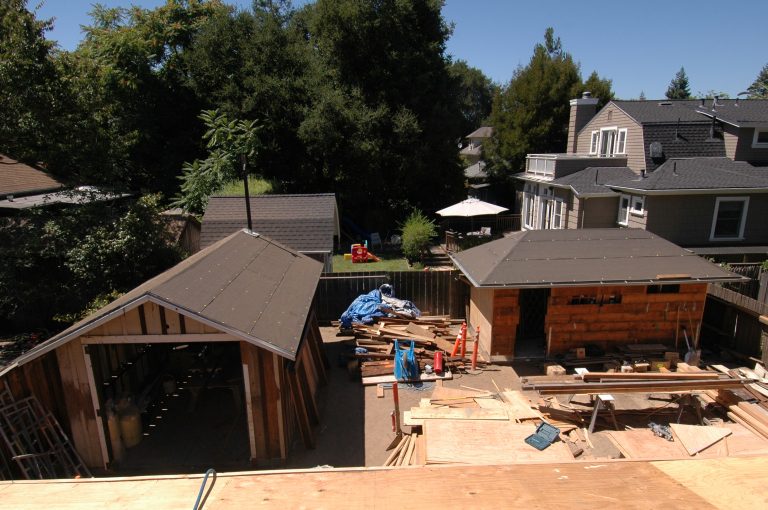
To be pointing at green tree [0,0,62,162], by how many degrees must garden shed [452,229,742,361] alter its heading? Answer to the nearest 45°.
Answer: approximately 90° to its right

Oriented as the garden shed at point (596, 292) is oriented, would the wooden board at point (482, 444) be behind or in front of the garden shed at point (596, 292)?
in front

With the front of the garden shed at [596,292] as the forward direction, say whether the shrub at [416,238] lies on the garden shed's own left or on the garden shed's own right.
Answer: on the garden shed's own right

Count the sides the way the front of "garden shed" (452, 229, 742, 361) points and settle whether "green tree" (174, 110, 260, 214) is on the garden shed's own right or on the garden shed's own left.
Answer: on the garden shed's own right

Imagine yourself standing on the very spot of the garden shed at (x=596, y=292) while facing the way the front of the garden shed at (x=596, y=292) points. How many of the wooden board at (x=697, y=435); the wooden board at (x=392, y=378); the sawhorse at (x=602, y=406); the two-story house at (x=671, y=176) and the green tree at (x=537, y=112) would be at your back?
2

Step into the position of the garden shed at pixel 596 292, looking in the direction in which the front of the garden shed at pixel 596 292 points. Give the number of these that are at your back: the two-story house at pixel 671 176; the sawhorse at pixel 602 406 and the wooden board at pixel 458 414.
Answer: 1

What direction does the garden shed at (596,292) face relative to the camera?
toward the camera

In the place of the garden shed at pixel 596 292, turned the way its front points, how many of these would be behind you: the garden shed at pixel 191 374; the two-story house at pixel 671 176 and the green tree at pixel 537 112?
2

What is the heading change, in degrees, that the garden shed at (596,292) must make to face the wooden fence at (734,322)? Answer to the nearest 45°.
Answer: approximately 135° to its left

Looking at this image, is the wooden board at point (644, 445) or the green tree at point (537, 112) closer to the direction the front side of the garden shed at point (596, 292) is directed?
the wooden board

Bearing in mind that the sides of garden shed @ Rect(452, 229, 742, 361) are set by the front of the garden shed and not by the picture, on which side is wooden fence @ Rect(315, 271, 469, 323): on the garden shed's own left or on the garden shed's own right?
on the garden shed's own right

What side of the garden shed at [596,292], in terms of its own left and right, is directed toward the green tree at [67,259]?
right

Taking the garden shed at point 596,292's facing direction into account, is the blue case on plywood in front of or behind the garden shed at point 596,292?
in front

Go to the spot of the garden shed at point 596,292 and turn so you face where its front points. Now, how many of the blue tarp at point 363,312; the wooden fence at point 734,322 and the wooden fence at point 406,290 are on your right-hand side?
2

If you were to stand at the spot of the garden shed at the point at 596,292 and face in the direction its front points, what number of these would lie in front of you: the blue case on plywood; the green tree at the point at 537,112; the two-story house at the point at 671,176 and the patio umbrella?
1

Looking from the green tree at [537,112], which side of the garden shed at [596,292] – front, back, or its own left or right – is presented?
back

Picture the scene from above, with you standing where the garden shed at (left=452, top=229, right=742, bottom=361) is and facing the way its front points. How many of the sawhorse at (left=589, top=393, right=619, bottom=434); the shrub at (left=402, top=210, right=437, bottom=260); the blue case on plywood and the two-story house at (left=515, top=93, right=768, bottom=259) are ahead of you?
2

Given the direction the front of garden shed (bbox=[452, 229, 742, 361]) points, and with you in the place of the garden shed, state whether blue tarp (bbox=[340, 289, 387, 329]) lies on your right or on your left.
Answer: on your right

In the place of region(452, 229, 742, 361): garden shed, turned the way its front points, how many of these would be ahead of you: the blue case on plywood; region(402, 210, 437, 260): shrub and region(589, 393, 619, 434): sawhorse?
2

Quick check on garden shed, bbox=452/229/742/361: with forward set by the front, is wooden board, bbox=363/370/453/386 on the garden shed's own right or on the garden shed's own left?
on the garden shed's own right
